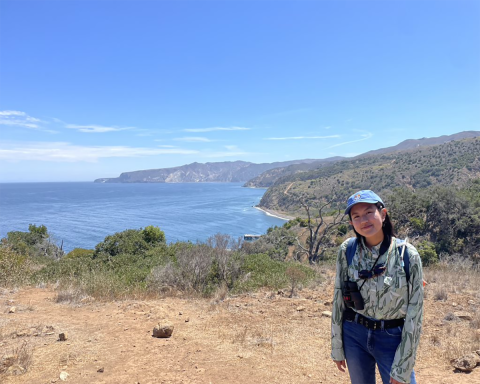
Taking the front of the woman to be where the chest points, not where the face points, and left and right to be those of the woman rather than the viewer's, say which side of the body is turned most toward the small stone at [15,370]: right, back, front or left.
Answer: right

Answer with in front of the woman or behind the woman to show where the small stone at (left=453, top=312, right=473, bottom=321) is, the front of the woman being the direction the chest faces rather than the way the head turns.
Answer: behind

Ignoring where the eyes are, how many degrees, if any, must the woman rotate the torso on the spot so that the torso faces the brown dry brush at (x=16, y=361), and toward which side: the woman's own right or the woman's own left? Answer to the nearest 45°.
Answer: approximately 90° to the woman's own right

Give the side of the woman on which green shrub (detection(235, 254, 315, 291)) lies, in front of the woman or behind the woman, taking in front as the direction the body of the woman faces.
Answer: behind

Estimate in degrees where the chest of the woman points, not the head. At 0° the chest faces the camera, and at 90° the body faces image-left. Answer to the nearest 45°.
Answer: approximately 0°
